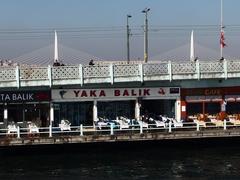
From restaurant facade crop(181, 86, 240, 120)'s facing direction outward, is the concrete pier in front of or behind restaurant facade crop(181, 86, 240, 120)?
in front

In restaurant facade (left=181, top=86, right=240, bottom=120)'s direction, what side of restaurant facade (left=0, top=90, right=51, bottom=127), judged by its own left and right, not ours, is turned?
left

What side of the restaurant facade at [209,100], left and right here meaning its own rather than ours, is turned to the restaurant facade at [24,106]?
right

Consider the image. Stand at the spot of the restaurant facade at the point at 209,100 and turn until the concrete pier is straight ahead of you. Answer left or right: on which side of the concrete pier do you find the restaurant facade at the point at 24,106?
right

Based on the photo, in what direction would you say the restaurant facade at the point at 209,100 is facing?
toward the camera

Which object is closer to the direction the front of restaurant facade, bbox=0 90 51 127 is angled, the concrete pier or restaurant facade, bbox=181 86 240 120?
the concrete pier

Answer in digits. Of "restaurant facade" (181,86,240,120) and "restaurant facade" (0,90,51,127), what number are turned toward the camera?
2

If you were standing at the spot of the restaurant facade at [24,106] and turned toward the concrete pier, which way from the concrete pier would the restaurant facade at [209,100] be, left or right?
left

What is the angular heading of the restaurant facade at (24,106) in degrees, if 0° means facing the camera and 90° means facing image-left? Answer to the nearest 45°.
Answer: approximately 0°
